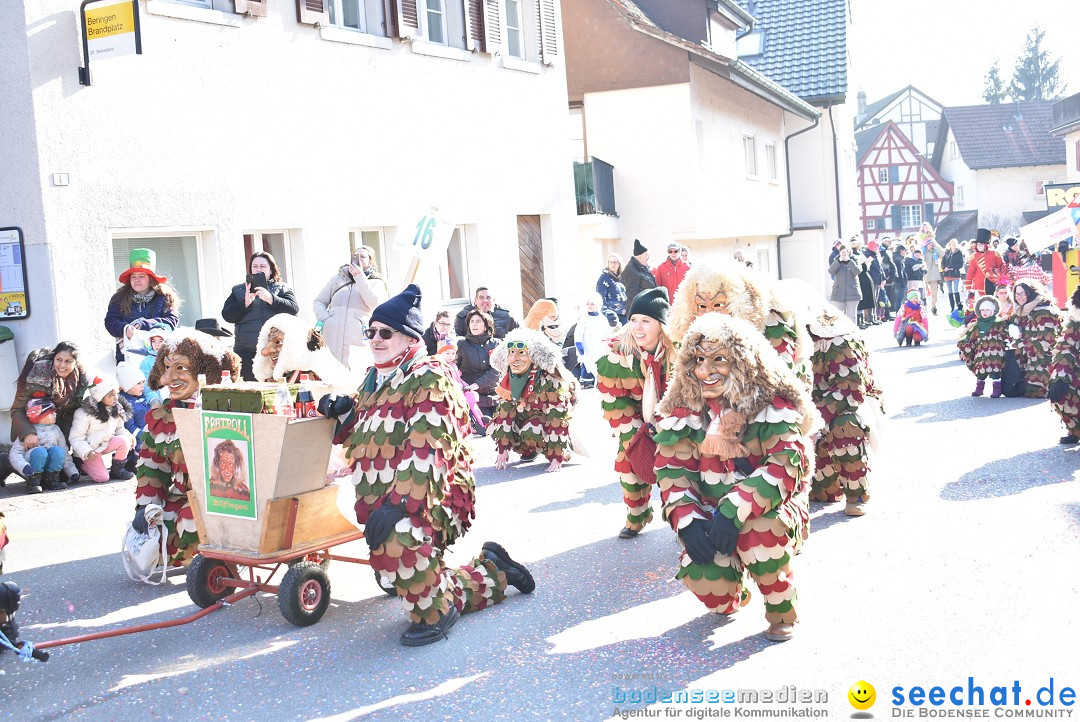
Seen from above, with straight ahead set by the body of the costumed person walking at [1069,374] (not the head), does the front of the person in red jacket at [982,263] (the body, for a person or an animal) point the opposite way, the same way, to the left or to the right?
the same way

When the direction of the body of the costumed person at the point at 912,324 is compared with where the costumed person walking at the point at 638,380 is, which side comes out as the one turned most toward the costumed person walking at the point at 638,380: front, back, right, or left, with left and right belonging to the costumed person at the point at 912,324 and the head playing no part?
front

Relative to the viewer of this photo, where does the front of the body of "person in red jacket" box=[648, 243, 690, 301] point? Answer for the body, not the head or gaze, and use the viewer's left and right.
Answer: facing the viewer

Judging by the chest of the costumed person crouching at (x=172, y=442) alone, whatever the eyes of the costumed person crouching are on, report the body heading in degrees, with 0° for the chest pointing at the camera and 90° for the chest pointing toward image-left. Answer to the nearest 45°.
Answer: approximately 45°

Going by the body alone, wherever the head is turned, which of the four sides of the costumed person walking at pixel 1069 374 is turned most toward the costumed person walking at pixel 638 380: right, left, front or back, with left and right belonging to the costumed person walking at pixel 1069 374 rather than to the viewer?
front

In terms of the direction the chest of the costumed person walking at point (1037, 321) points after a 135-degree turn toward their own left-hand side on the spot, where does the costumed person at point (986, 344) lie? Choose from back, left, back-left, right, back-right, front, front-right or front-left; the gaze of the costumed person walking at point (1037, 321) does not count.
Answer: back-left

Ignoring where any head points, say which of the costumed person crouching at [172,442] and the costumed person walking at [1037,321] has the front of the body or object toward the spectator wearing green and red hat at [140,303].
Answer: the costumed person walking at [1037,321]

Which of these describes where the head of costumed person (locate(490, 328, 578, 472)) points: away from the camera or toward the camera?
toward the camera

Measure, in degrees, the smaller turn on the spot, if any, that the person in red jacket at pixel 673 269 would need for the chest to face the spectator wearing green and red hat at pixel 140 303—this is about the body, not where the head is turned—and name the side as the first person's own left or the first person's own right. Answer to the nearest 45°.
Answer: approximately 45° to the first person's own right

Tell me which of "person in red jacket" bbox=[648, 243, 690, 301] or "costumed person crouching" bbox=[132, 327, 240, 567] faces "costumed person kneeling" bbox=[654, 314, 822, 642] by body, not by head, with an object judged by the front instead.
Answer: the person in red jacket

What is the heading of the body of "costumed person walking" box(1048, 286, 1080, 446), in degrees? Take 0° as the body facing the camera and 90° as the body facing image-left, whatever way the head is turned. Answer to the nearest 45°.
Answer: approximately 45°

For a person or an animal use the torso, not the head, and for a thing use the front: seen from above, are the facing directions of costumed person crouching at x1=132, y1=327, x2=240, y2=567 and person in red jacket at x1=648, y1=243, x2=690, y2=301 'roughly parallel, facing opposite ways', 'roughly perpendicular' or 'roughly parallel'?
roughly parallel

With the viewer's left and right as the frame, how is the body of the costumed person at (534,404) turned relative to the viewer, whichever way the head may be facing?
facing the viewer and to the left of the viewer

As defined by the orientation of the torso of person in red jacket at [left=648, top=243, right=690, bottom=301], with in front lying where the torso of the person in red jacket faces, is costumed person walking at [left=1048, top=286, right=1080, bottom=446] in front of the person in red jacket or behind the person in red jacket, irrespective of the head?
in front

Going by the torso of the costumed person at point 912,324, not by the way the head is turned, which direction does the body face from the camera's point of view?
toward the camera

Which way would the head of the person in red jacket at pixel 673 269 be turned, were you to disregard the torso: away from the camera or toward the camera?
toward the camera
